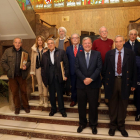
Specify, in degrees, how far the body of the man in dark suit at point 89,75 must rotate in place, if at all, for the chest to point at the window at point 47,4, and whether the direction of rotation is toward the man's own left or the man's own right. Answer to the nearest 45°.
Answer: approximately 180°

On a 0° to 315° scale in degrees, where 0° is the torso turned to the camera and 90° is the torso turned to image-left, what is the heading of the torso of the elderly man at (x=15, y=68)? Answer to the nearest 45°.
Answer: approximately 0°

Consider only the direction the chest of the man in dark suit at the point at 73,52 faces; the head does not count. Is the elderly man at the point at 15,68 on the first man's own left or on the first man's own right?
on the first man's own right
